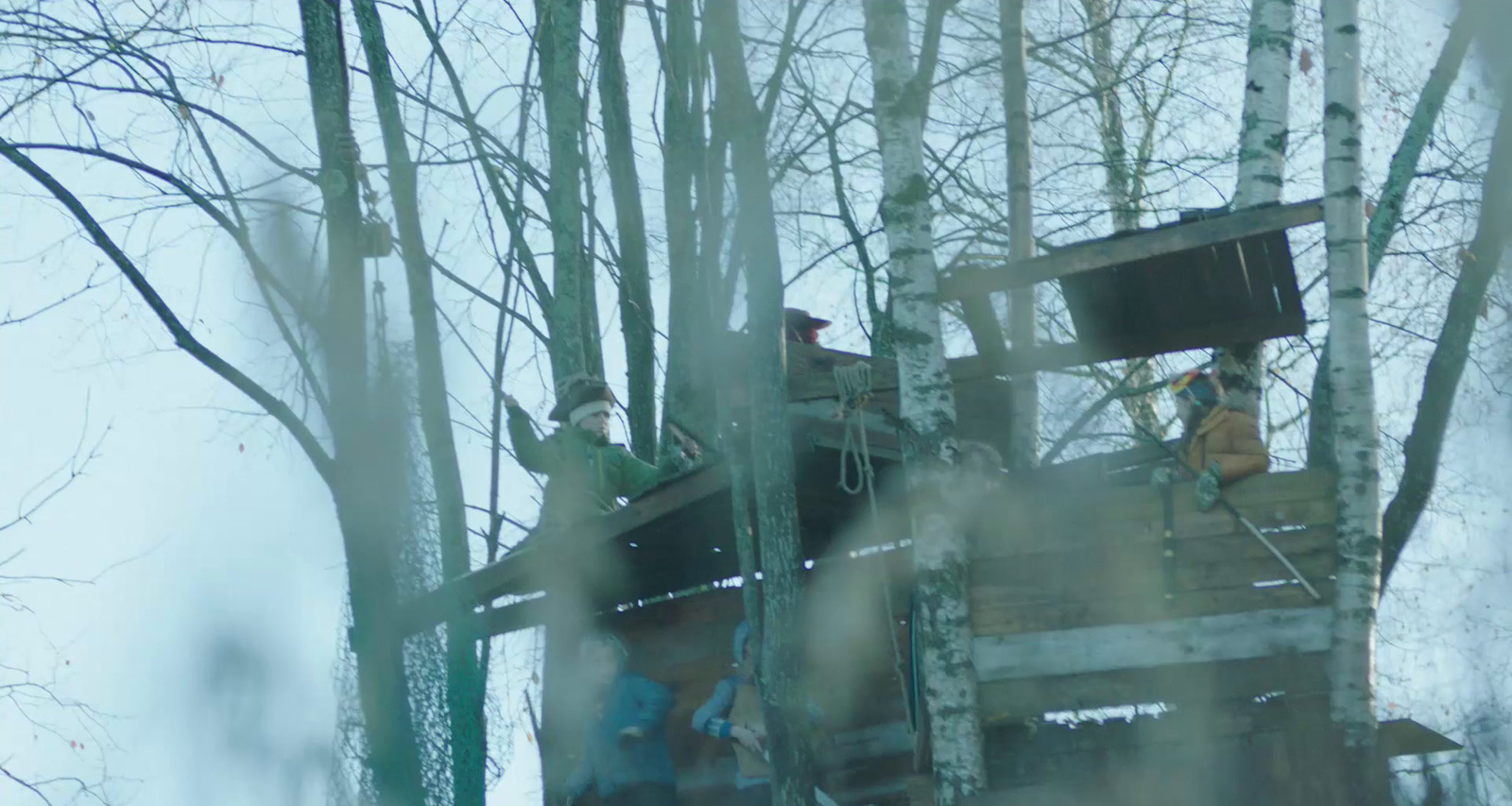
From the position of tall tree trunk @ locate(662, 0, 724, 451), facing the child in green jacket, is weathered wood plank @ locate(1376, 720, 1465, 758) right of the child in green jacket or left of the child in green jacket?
left

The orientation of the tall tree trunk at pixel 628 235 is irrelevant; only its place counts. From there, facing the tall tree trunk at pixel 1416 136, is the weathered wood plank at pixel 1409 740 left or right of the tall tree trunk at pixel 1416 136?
right

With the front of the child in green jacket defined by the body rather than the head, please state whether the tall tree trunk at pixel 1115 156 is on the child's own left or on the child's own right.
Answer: on the child's own left

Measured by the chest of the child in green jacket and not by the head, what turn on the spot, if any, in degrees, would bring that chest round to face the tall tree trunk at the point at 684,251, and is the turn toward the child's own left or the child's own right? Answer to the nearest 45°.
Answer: approximately 135° to the child's own left
